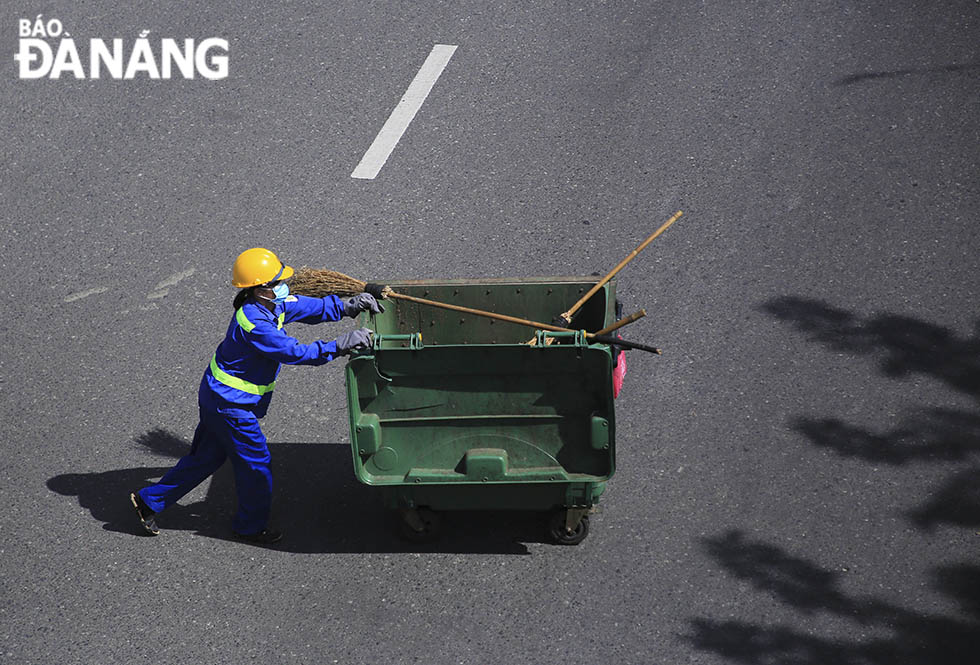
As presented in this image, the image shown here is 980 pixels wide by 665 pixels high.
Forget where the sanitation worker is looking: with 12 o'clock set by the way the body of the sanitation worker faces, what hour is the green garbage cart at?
The green garbage cart is roughly at 1 o'clock from the sanitation worker.

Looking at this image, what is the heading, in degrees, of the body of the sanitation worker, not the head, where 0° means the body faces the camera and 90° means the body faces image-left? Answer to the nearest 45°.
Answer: approximately 270°
